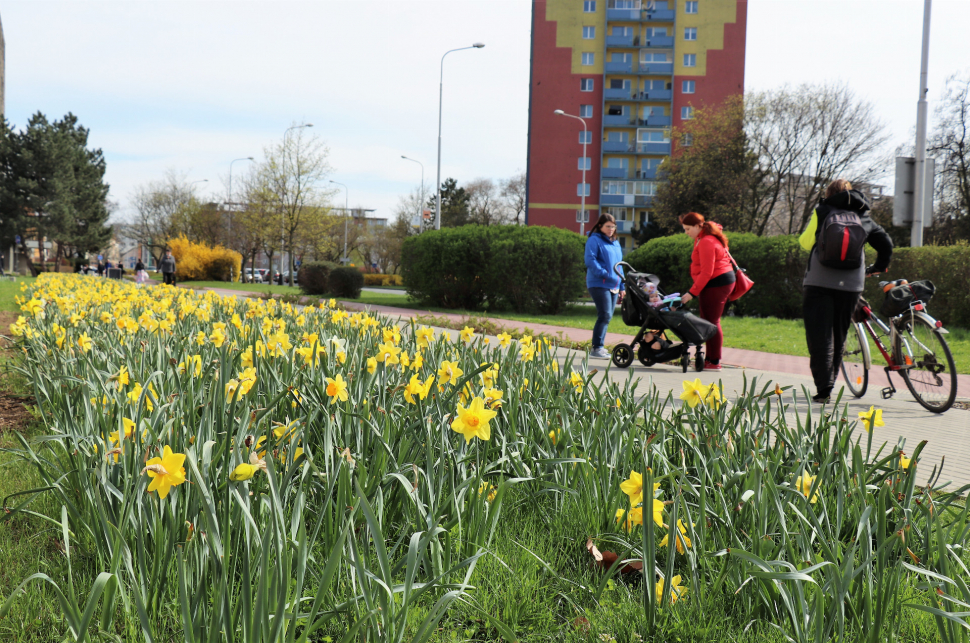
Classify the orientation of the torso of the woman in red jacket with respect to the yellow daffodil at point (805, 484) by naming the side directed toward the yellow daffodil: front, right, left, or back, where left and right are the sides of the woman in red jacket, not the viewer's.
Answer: left

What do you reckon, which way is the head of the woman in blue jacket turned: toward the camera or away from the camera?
toward the camera

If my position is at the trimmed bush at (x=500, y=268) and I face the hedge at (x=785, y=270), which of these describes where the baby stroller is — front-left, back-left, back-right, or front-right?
front-right

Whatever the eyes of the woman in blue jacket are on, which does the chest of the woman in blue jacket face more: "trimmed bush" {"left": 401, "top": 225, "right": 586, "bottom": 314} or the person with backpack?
the person with backpack

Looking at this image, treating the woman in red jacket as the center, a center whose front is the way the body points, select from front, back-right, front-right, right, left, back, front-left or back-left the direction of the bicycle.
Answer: back-left

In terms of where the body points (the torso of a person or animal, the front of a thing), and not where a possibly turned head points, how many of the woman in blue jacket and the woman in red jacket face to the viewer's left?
1

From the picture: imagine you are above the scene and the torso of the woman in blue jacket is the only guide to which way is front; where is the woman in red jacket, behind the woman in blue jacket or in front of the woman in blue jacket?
in front

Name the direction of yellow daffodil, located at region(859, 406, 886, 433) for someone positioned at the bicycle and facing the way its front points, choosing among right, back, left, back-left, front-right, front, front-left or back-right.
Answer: back-left

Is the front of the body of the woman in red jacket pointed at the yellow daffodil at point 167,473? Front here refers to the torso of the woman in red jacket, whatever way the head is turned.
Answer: no

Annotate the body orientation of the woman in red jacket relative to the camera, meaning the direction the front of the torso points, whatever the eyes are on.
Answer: to the viewer's left

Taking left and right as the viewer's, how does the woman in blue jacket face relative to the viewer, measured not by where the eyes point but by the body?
facing the viewer and to the right of the viewer

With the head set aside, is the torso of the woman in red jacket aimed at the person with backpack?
no
